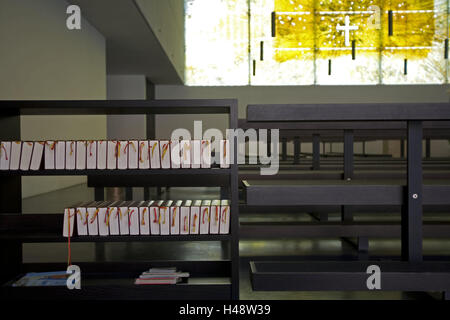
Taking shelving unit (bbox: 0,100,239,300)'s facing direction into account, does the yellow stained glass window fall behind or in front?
behind

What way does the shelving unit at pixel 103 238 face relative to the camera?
toward the camera
